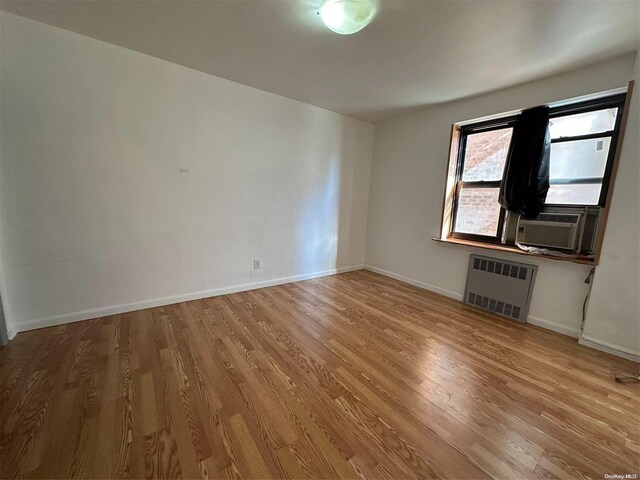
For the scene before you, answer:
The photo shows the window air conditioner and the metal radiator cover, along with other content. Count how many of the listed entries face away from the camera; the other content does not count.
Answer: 0

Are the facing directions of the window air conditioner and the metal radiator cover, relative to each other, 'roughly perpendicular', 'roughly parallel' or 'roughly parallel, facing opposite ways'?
roughly parallel

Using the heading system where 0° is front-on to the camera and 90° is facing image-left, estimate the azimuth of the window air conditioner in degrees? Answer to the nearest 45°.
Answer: approximately 45°
